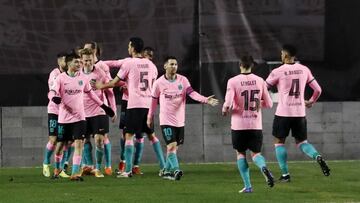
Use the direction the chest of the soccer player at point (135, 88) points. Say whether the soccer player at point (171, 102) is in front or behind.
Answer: behind

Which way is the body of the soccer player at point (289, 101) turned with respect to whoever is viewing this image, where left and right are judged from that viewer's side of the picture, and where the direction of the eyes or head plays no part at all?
facing away from the viewer and to the left of the viewer

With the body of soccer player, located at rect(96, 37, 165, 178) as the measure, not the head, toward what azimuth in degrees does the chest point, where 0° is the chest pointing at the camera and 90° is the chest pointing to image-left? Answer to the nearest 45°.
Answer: approximately 135°

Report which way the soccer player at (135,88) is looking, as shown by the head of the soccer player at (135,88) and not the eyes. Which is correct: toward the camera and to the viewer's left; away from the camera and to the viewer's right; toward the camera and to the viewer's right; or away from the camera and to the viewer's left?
away from the camera and to the viewer's left

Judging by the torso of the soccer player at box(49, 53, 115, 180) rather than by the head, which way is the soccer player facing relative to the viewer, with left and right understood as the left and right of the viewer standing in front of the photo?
facing the viewer and to the right of the viewer

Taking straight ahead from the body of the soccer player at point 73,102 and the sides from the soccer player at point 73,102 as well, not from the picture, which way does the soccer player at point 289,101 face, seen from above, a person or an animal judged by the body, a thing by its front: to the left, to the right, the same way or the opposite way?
the opposite way

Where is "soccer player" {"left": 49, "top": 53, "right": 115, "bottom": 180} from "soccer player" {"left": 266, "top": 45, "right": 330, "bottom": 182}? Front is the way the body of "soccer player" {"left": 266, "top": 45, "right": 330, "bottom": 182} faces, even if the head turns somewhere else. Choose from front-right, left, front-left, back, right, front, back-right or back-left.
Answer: front-left

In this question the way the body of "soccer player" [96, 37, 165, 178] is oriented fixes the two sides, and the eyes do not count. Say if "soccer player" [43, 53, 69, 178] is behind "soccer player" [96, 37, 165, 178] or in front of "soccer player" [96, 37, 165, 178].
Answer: in front

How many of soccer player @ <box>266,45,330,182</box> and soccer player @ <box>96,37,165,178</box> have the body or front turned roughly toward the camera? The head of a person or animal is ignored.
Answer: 0
